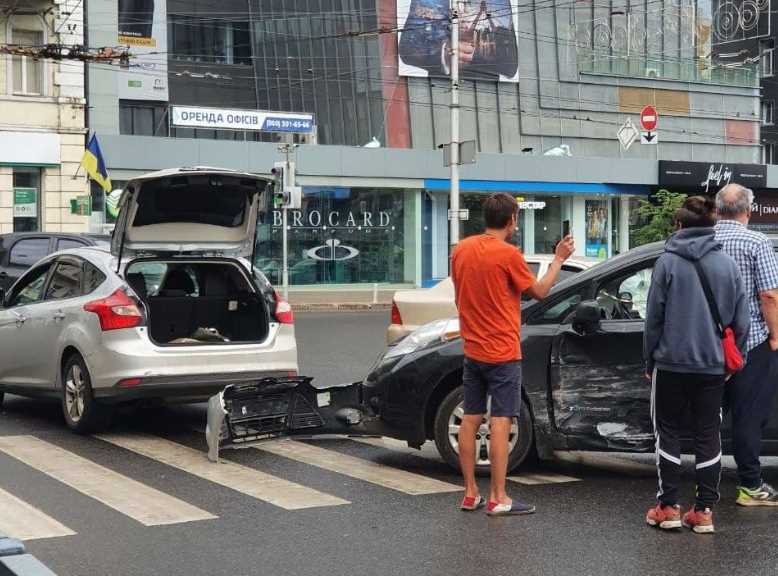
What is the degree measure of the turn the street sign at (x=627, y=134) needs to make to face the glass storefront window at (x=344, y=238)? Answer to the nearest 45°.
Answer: approximately 45° to its right

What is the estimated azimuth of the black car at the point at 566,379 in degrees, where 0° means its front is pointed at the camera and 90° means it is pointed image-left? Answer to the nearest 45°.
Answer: approximately 90°

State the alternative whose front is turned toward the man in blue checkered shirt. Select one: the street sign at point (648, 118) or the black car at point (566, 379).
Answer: the street sign

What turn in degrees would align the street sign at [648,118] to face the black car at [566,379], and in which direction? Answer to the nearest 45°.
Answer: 0° — it already faces it

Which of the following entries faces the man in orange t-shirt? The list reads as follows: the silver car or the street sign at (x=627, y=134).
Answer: the street sign

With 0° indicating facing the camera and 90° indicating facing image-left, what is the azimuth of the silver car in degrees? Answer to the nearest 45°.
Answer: approximately 135°

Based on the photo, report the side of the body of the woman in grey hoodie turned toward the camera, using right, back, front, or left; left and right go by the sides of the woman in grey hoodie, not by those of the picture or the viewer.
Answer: back

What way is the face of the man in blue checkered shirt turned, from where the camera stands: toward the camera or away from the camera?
away from the camera

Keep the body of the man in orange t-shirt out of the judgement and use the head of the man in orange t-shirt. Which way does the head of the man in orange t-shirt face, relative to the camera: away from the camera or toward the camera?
away from the camera
